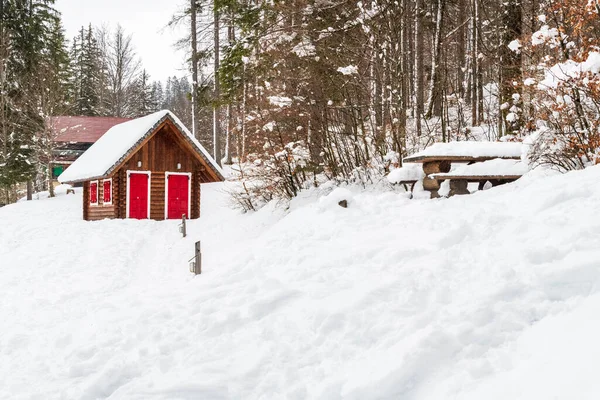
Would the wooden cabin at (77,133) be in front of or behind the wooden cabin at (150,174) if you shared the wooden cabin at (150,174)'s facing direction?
behind

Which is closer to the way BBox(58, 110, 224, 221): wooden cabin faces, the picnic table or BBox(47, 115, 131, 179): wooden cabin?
the picnic table

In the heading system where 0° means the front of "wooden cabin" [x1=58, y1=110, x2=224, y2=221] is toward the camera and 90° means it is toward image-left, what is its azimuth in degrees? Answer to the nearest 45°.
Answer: approximately 315°

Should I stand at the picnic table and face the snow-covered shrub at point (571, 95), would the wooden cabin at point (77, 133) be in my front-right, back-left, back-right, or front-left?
back-left

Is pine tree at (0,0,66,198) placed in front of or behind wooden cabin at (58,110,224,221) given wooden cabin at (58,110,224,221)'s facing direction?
behind

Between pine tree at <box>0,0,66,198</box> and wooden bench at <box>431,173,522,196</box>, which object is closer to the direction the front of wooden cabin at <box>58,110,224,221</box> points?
the wooden bench

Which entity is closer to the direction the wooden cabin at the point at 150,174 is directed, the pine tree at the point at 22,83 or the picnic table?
the picnic table
